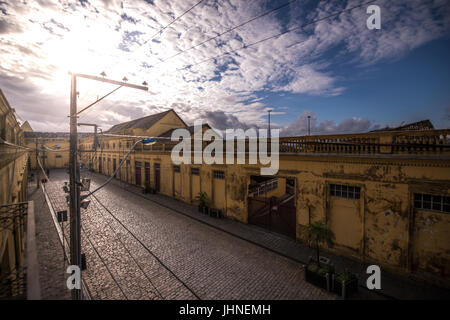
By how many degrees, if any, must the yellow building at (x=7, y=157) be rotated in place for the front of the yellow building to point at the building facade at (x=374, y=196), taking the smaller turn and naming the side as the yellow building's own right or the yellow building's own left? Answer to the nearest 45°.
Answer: approximately 45° to the yellow building's own right

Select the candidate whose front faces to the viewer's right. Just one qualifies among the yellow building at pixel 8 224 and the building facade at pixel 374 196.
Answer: the yellow building

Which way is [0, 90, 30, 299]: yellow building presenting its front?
to the viewer's right

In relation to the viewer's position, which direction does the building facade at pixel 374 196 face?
facing the viewer and to the left of the viewer

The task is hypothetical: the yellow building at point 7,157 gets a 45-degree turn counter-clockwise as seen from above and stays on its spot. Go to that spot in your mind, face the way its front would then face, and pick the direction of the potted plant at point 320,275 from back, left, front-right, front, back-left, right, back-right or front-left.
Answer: right

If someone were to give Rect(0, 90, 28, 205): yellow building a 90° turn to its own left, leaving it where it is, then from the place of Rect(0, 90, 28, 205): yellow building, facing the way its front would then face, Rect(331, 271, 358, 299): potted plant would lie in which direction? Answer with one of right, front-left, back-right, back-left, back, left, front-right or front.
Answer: back-right

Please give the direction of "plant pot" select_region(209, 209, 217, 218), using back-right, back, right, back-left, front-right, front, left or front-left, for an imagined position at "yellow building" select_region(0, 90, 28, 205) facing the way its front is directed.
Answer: front

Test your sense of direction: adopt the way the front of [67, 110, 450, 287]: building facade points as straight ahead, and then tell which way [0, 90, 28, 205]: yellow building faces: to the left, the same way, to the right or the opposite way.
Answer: the opposite way

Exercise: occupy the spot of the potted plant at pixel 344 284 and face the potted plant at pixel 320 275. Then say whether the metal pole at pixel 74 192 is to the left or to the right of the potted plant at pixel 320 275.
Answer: left

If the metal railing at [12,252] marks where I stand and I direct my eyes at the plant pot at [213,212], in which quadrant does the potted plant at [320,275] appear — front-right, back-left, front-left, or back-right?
front-right

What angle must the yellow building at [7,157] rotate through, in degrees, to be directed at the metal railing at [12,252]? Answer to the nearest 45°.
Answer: approximately 90° to its right

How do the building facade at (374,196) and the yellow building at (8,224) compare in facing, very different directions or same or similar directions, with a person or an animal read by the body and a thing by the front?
very different directions

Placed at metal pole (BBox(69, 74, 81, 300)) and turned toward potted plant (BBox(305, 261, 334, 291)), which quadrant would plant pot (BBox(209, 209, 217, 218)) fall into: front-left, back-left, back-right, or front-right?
front-left

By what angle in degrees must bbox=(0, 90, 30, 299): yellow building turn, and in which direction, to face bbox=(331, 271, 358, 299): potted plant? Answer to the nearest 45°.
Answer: approximately 45° to its right

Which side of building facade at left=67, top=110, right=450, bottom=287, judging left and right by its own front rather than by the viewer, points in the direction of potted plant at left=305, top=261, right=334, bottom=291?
front

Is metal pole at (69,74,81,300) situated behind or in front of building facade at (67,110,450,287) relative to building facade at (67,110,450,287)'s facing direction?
in front
